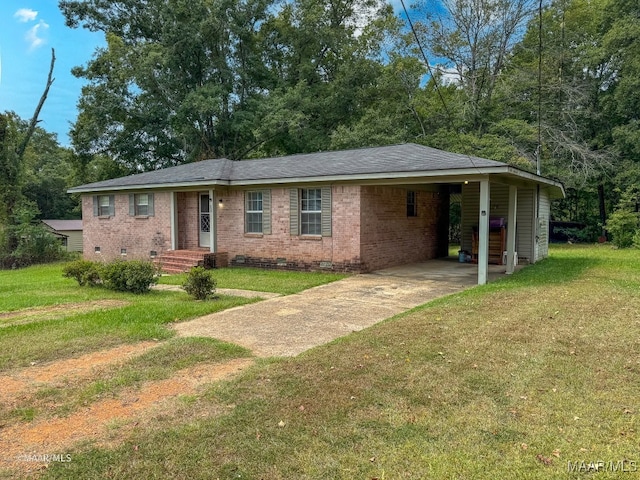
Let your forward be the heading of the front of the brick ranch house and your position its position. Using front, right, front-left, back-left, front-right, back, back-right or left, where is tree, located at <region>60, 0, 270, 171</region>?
right

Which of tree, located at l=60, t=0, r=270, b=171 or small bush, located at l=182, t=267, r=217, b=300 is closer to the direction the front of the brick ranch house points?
the small bush

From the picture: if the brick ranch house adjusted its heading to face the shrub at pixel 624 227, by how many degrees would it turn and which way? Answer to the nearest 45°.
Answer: approximately 135° to its left

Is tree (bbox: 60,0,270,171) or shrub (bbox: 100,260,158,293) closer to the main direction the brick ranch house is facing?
the shrub

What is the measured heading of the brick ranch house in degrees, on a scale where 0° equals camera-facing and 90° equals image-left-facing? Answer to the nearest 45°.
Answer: approximately 45°

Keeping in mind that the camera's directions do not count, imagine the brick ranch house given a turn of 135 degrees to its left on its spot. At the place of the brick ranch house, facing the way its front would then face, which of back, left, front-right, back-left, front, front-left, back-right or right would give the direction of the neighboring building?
back-left

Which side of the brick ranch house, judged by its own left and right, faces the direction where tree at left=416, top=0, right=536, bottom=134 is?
back
